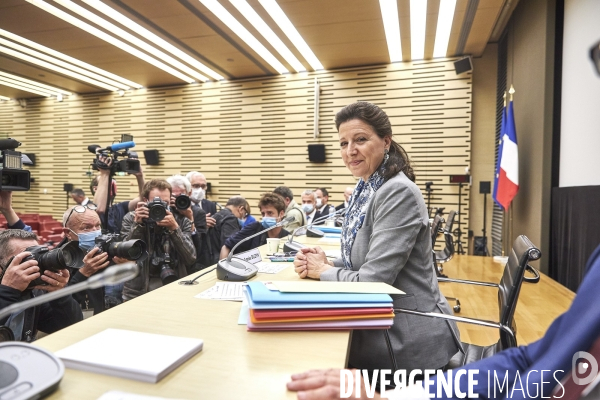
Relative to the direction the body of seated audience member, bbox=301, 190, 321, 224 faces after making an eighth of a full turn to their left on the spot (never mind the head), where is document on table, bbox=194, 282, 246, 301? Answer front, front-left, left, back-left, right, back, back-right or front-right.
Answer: front

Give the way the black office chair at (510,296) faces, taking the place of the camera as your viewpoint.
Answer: facing to the left of the viewer

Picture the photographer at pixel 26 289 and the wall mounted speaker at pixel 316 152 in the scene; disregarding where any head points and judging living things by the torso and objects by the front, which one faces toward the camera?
the wall mounted speaker

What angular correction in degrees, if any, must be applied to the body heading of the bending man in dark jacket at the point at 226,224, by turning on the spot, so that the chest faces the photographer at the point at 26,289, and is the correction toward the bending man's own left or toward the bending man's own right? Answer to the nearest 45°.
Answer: approximately 90° to the bending man's own right

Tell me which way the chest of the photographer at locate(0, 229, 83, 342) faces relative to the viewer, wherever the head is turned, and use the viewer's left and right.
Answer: facing to the right of the viewer

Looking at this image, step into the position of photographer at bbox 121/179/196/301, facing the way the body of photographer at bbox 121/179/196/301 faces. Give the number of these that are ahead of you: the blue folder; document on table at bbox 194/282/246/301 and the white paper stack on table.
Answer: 3

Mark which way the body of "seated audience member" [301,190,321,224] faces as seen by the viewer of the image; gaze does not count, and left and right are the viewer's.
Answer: facing the viewer and to the left of the viewer

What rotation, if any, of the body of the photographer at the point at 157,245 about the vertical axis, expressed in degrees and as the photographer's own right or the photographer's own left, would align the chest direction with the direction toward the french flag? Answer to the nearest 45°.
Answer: approximately 90° to the photographer's own left

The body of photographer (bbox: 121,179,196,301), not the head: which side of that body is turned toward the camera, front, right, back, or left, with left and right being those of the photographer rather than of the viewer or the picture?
front

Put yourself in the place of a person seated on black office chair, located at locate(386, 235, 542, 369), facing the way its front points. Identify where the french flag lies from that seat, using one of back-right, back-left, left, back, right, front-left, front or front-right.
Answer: right

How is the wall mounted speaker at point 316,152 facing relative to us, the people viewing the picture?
facing the viewer
